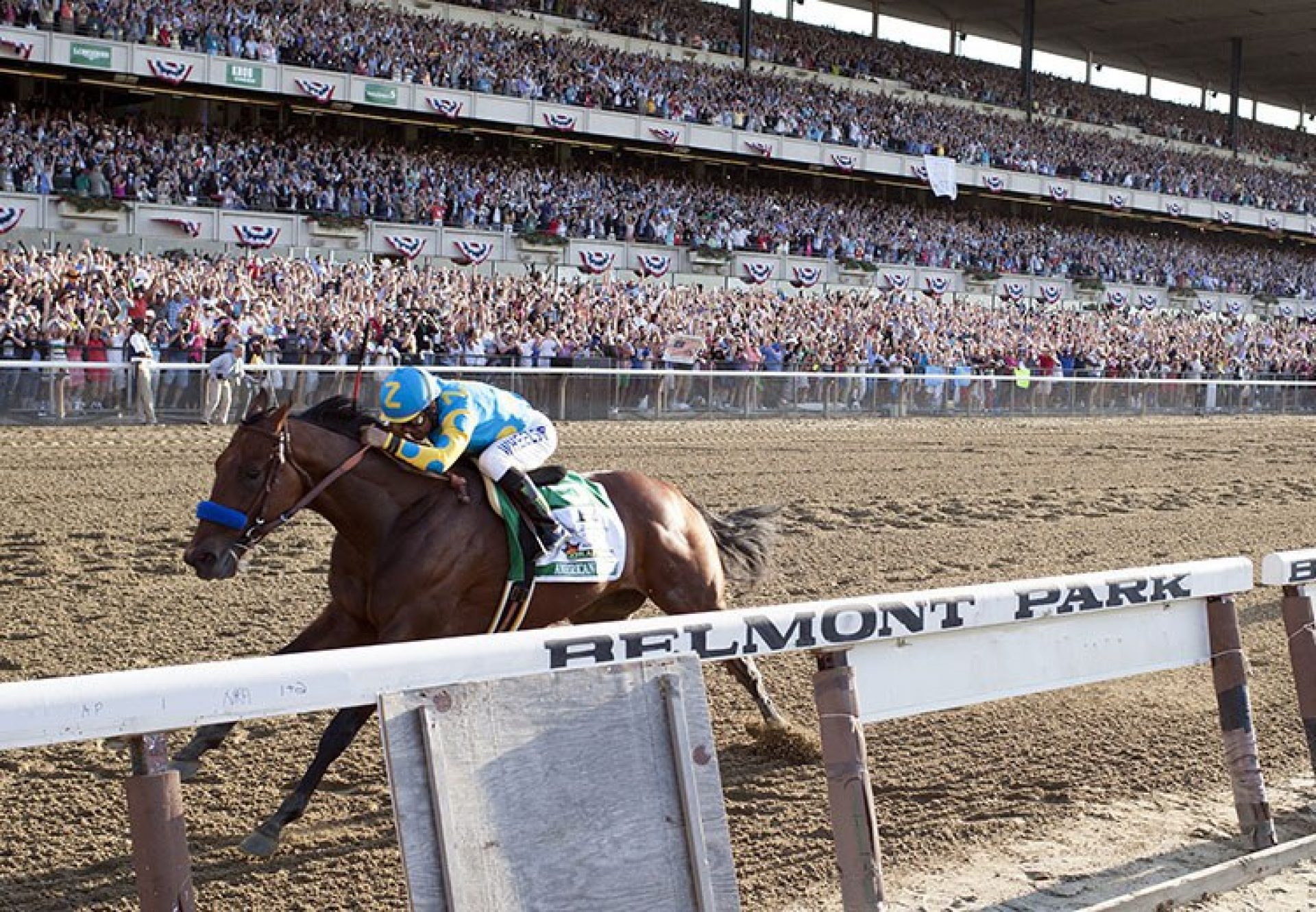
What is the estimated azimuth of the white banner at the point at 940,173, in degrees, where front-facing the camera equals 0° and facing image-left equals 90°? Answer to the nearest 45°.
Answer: approximately 0°

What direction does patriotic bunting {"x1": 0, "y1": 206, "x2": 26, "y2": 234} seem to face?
toward the camera

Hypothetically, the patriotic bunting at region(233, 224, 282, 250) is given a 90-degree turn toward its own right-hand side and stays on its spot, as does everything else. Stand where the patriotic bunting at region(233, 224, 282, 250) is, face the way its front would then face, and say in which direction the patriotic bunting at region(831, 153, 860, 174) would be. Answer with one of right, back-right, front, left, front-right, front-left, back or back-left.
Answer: back-right

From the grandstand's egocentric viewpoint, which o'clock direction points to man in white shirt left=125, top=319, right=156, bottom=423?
The man in white shirt is roughly at 2 o'clock from the grandstand.

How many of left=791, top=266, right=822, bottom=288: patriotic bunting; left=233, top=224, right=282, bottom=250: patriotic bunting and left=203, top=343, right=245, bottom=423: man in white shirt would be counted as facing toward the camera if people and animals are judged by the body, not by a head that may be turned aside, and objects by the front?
2

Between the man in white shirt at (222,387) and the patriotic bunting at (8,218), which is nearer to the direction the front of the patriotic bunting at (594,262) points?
the man in white shirt

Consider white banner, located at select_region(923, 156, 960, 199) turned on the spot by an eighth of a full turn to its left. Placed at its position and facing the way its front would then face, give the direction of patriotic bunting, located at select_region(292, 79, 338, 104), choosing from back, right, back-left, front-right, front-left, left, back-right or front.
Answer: right

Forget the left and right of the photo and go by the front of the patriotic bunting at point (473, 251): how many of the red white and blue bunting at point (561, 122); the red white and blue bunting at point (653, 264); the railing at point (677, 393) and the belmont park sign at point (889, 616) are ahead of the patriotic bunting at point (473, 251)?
2

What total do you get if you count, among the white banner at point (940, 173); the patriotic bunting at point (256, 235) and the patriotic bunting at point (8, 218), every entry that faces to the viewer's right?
0

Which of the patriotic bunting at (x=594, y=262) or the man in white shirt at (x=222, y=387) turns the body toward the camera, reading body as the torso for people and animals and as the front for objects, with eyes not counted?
the patriotic bunting

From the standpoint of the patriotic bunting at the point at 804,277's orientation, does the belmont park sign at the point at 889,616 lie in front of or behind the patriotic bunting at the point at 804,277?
in front

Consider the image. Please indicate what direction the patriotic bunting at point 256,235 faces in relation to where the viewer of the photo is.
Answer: facing the viewer

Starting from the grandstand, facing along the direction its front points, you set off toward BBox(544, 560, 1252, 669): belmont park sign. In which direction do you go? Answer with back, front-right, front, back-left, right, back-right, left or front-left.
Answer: front-right
